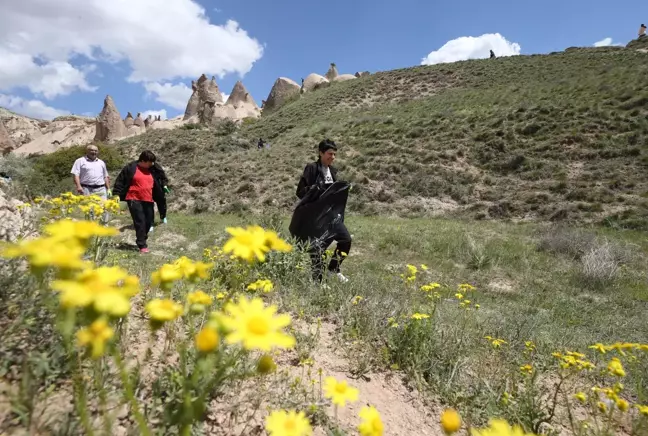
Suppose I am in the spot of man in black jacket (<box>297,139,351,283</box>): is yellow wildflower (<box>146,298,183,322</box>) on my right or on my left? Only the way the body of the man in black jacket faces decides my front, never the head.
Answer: on my right

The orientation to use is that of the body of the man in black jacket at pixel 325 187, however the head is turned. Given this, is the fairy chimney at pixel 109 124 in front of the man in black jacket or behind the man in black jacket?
behind

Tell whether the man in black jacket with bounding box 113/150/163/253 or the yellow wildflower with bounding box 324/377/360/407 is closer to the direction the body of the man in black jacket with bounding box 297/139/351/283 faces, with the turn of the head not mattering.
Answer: the yellow wildflower

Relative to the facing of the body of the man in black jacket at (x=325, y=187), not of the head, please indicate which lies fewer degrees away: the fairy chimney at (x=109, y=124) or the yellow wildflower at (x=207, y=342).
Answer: the yellow wildflower

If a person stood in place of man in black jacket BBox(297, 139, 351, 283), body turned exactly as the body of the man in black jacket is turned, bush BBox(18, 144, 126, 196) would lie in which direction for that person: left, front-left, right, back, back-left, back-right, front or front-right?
back

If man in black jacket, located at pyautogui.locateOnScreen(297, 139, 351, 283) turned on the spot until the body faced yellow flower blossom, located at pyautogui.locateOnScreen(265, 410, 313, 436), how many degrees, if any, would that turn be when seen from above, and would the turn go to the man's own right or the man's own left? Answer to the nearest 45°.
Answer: approximately 45° to the man's own right

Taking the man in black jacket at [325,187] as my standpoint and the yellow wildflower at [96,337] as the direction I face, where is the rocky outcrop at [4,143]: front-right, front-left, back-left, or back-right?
back-right

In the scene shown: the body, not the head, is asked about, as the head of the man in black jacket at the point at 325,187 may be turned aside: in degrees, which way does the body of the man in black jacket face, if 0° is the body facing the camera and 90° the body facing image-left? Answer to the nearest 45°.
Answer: approximately 315°

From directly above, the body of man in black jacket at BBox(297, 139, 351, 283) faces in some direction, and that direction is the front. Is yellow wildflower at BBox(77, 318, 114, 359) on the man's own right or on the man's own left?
on the man's own right
